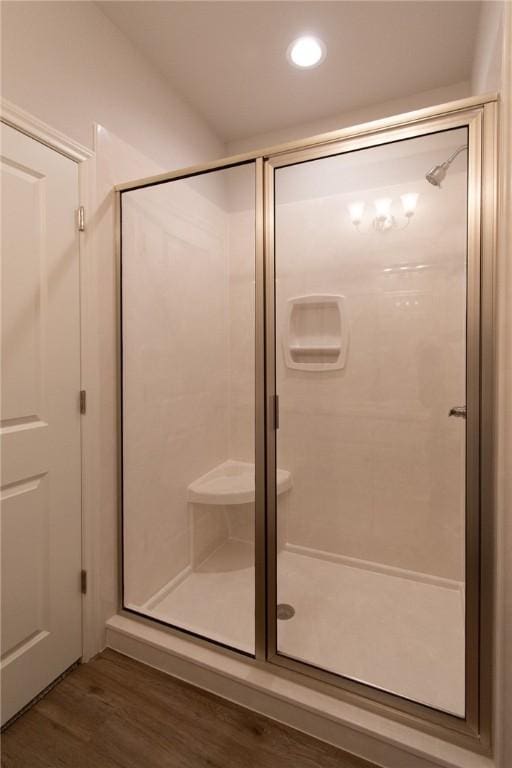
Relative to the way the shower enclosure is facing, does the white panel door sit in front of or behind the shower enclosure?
in front

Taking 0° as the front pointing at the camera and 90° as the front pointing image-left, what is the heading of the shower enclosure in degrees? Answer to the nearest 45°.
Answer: approximately 45°
